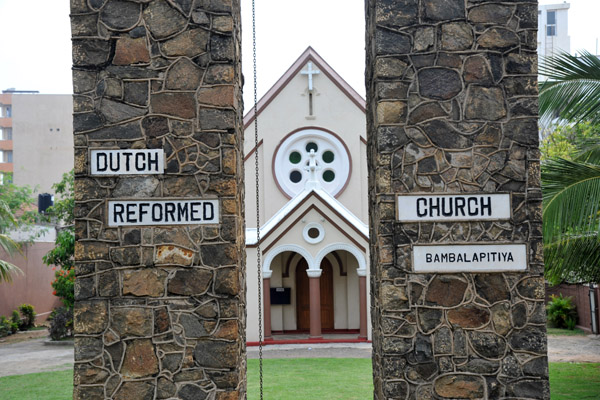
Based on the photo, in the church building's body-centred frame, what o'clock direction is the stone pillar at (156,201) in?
The stone pillar is roughly at 12 o'clock from the church building.

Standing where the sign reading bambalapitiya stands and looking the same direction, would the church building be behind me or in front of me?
behind

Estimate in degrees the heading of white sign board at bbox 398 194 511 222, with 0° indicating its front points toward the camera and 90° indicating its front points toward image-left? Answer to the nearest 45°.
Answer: approximately 0°

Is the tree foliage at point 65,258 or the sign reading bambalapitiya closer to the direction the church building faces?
the sign reading bambalapitiya

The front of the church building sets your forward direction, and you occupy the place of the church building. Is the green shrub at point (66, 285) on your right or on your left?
on your right

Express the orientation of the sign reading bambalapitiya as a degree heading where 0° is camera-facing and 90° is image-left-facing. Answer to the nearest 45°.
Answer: approximately 0°

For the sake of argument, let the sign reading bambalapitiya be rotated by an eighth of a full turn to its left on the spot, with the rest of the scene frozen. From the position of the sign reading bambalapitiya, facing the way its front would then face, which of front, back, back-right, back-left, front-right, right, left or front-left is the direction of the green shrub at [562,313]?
back-left

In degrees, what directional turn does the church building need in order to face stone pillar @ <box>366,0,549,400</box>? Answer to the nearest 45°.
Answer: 0° — it already faces it
